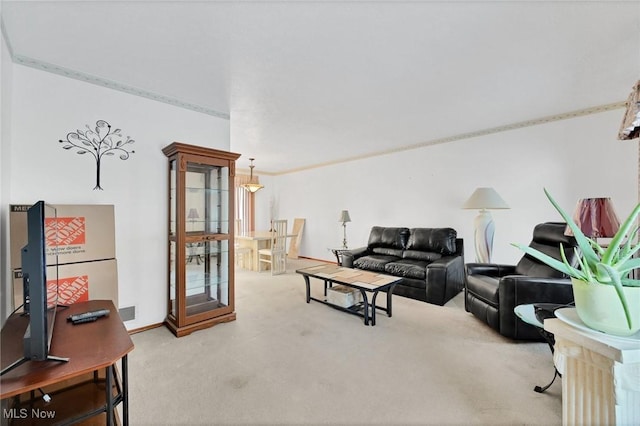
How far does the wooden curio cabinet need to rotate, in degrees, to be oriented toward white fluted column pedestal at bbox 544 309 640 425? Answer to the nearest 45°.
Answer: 0° — it already faces it

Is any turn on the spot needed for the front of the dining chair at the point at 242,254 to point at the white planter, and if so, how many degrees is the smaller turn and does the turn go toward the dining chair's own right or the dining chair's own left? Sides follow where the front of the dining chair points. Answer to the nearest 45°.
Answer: approximately 90° to the dining chair's own right

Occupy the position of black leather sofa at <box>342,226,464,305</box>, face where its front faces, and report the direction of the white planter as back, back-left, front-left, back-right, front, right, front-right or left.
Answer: front-left

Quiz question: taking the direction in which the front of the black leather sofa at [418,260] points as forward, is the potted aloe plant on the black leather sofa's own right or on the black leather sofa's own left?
on the black leather sofa's own left

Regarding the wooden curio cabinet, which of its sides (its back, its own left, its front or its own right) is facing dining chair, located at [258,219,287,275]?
left

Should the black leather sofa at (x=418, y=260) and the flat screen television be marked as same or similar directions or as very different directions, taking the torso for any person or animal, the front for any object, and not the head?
very different directions

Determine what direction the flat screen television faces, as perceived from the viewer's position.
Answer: facing to the right of the viewer

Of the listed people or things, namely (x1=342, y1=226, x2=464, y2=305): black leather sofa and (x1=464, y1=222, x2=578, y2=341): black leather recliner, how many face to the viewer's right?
0

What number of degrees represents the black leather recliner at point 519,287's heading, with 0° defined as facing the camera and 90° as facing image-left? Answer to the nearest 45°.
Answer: approximately 45°

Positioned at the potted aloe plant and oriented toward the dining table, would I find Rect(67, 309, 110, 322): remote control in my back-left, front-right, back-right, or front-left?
front-left

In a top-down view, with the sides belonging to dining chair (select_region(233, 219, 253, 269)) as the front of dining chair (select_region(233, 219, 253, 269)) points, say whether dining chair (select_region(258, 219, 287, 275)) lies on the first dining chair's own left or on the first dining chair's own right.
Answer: on the first dining chair's own right

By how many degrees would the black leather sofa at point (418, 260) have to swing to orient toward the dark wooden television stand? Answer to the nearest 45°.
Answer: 0° — it already faces it

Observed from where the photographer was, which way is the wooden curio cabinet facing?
facing the viewer and to the right of the viewer
